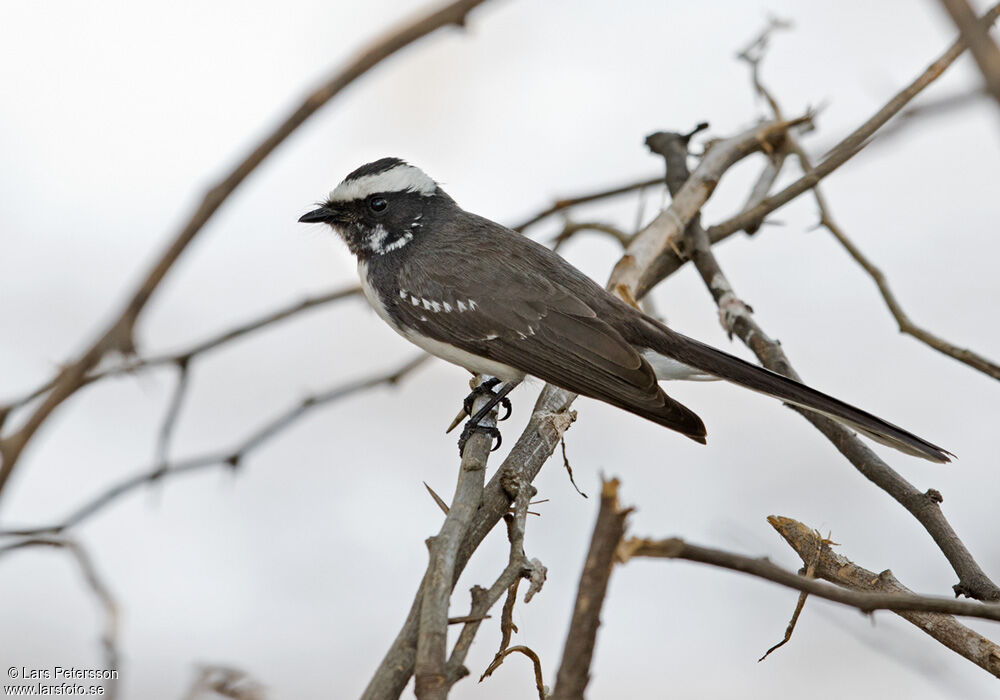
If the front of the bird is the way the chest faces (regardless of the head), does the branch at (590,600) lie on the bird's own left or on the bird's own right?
on the bird's own left

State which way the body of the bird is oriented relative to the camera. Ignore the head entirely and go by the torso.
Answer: to the viewer's left

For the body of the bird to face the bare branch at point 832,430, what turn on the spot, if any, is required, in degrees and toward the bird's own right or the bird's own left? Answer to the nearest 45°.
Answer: approximately 180°
